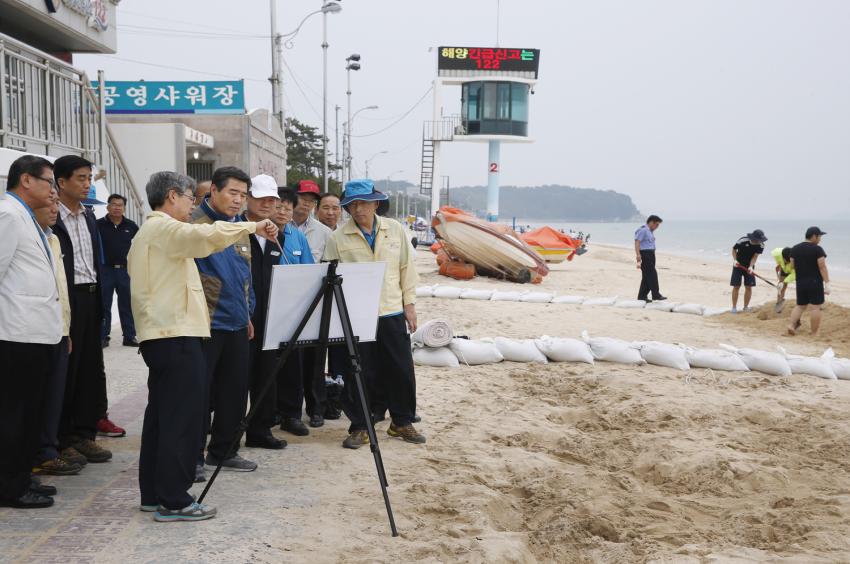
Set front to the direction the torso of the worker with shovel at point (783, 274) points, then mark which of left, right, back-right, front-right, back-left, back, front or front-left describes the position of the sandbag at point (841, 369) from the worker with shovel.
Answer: left

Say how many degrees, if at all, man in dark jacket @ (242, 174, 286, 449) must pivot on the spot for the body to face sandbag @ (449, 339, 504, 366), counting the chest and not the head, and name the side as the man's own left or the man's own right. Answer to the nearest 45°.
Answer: approximately 90° to the man's own left

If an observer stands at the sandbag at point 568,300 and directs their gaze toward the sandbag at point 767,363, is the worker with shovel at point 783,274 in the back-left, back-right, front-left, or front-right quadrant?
front-left

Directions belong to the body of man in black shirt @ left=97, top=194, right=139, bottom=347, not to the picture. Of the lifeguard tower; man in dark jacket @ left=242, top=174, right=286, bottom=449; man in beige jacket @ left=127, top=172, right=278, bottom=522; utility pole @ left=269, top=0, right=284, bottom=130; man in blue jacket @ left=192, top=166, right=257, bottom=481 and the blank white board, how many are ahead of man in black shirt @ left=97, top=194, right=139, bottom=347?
4

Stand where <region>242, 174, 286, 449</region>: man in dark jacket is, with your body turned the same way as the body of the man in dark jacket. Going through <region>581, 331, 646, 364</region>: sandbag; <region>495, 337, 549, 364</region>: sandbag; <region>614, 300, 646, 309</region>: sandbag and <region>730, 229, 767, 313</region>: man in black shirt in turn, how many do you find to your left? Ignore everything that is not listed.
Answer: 4

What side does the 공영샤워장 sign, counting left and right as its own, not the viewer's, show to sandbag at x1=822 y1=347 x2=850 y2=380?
front

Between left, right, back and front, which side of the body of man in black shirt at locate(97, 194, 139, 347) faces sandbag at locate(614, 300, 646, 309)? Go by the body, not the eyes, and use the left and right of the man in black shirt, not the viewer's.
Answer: left

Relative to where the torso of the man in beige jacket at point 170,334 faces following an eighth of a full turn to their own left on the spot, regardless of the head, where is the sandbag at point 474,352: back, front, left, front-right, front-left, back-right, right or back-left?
front

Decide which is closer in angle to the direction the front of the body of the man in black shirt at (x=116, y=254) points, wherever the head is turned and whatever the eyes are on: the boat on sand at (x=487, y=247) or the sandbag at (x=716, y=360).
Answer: the sandbag

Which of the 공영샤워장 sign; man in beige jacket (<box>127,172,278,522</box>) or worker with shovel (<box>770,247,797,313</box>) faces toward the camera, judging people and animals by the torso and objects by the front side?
the 공영샤워장 sign

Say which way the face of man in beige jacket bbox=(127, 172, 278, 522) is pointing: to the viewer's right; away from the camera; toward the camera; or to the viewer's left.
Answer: to the viewer's right

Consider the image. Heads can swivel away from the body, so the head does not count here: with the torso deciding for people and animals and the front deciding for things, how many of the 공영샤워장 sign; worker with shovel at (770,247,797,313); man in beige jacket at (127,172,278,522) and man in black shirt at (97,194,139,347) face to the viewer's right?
1

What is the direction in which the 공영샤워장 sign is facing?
toward the camera

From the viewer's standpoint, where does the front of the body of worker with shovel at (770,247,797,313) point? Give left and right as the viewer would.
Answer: facing to the left of the viewer

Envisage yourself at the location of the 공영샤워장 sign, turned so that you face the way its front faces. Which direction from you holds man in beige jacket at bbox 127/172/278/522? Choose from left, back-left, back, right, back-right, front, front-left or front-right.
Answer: front

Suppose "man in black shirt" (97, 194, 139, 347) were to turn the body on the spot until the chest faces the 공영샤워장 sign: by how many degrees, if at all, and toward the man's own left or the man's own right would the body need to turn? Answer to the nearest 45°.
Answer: approximately 180°

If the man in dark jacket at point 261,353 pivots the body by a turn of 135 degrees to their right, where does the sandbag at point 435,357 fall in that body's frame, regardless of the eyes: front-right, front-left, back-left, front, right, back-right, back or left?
back-right
